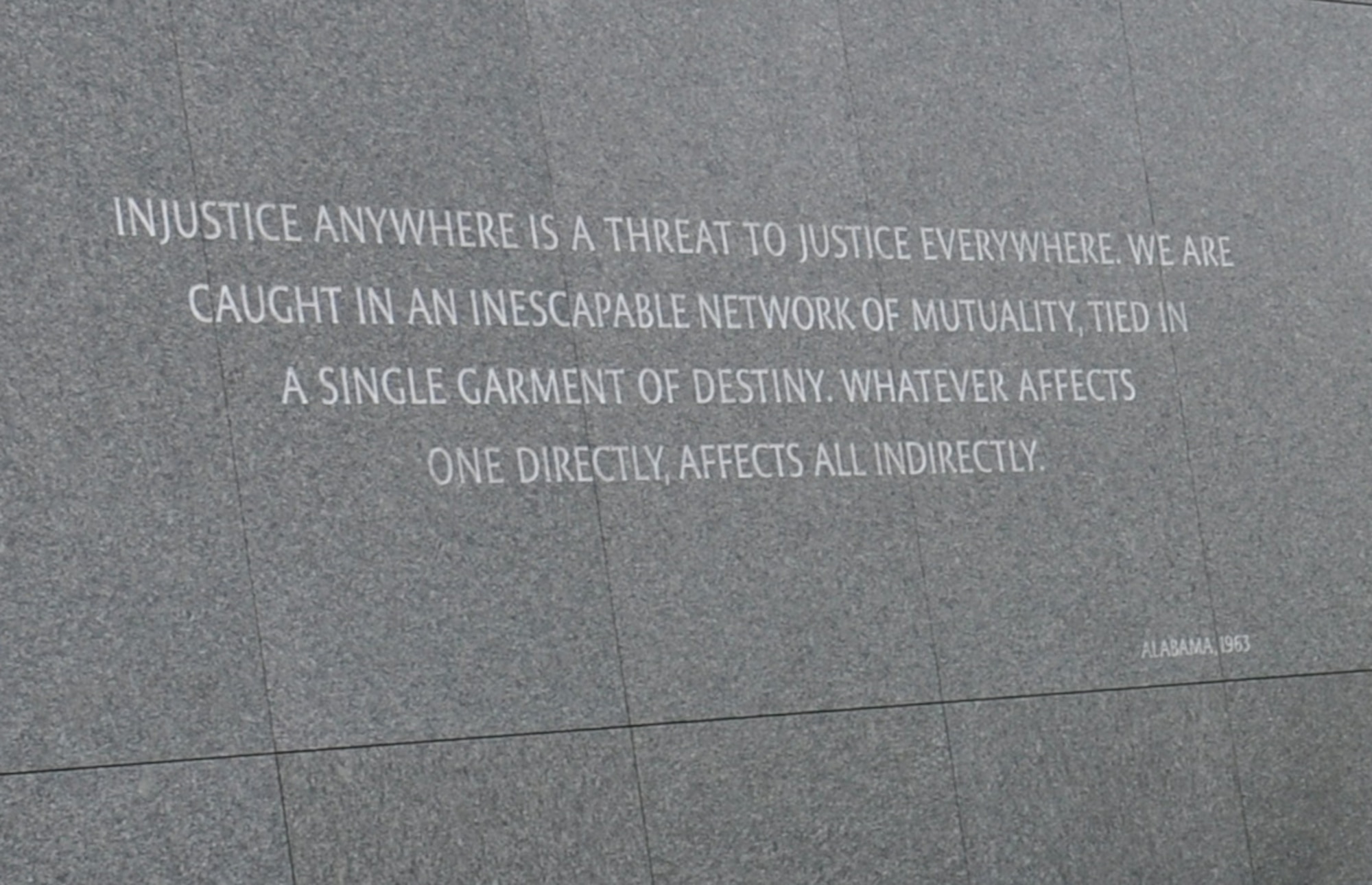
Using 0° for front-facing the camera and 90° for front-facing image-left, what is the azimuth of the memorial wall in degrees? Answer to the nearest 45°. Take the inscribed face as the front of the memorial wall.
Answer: approximately 315°
